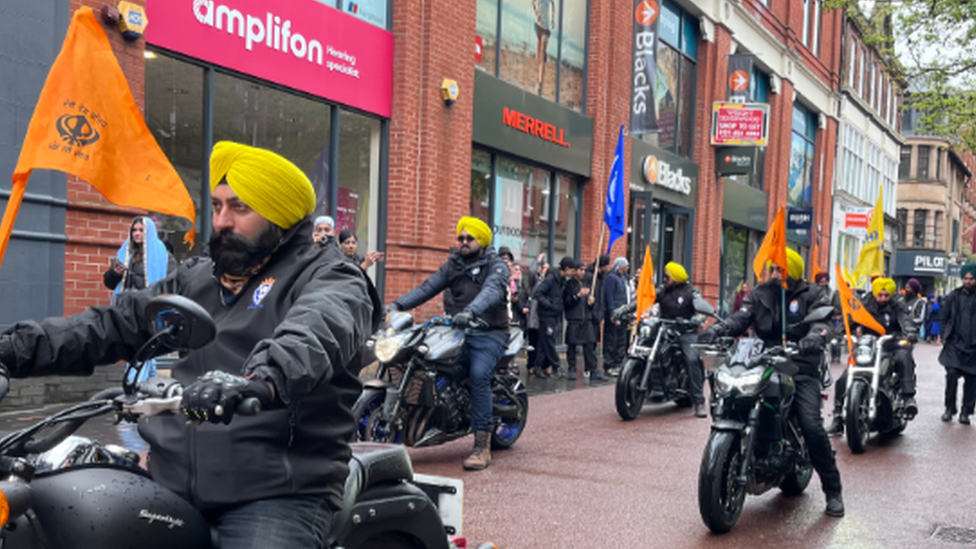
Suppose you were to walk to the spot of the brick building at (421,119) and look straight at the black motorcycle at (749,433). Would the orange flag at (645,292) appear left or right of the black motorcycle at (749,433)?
left

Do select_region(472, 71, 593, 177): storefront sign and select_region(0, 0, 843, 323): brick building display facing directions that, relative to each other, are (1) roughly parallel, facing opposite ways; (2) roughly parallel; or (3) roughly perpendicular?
roughly parallel

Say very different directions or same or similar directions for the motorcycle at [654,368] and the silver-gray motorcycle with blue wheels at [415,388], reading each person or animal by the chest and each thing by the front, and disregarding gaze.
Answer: same or similar directions

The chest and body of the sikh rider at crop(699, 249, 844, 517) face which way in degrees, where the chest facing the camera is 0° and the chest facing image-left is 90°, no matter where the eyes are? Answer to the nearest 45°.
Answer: approximately 45°

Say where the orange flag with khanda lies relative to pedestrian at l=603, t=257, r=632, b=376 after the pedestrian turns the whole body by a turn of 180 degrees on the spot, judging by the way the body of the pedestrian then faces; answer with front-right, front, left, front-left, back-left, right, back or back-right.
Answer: back-left

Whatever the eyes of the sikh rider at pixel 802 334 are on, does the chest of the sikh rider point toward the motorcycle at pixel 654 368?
no

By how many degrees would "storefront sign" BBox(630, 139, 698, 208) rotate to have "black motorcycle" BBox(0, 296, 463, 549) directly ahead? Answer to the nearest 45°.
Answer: approximately 45° to its right

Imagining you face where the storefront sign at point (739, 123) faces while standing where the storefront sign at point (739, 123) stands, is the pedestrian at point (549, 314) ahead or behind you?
ahead

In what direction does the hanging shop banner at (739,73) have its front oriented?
toward the camera

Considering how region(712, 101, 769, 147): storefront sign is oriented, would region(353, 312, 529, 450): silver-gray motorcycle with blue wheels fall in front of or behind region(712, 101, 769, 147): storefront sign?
in front

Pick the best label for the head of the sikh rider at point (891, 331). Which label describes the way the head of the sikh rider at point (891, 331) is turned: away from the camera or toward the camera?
toward the camera

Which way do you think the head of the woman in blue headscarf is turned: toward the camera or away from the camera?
toward the camera

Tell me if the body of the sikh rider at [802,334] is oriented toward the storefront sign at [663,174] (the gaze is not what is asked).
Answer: no

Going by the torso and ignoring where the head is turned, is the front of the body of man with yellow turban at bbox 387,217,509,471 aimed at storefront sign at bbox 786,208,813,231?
no
